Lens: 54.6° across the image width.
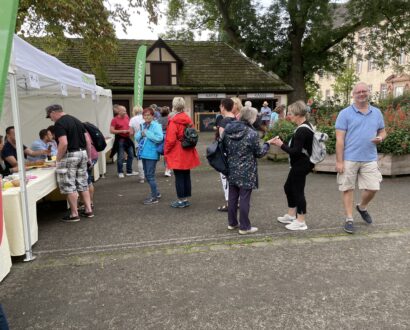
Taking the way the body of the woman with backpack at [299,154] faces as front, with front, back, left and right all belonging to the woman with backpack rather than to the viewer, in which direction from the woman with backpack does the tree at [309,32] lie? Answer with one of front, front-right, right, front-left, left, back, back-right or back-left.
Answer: right

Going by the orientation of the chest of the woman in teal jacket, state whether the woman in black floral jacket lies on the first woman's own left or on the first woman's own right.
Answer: on the first woman's own left

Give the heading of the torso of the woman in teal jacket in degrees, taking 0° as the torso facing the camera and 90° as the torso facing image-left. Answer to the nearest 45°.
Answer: approximately 45°

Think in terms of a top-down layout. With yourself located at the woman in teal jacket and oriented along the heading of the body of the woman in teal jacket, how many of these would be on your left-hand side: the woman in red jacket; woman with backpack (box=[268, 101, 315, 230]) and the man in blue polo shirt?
3

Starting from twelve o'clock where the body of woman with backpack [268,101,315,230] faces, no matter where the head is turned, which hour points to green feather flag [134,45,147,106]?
The green feather flag is roughly at 2 o'clock from the woman with backpack.

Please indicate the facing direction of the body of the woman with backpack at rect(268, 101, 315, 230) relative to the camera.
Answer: to the viewer's left

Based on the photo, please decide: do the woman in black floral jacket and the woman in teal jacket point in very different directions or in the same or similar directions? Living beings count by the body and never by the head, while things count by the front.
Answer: very different directions

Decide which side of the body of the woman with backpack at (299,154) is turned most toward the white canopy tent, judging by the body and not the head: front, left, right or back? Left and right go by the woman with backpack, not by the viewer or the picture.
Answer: front

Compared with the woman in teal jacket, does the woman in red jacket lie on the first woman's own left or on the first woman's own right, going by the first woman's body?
on the first woman's own left

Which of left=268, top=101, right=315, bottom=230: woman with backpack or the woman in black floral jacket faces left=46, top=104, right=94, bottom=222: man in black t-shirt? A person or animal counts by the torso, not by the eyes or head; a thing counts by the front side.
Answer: the woman with backpack

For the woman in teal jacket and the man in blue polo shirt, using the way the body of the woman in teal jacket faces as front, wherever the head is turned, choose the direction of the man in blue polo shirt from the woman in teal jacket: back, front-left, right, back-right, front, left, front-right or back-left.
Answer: left

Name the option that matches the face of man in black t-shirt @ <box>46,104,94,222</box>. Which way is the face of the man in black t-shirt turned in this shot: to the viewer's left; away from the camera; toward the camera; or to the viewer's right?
to the viewer's left
